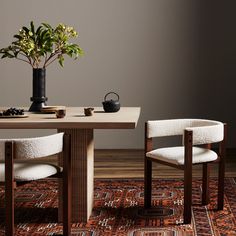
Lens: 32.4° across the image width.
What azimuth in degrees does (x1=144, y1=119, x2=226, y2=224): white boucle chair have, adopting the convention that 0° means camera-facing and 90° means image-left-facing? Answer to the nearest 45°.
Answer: approximately 45°

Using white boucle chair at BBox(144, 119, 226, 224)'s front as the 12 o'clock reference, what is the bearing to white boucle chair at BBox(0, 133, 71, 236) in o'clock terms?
white boucle chair at BBox(0, 133, 71, 236) is roughly at 12 o'clock from white boucle chair at BBox(144, 119, 226, 224).

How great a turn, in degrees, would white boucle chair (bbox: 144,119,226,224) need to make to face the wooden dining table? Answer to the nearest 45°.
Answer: approximately 45° to its right

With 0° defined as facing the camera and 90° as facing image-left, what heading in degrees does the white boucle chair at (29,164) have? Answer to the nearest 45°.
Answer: approximately 225°

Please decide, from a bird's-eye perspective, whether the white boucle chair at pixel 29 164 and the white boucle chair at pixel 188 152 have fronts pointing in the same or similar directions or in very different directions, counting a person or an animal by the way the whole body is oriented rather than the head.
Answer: very different directions
